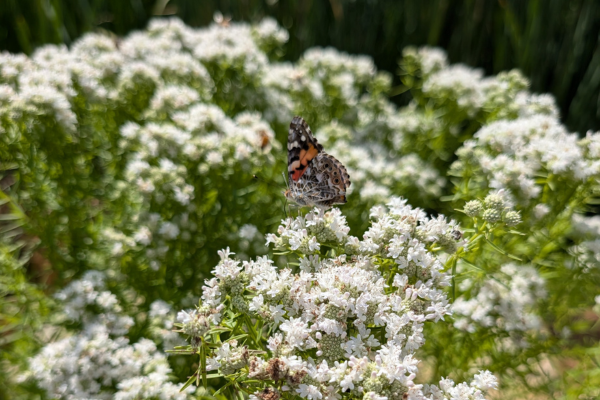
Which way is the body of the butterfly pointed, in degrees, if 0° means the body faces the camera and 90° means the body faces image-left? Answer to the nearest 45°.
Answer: approximately 90°
